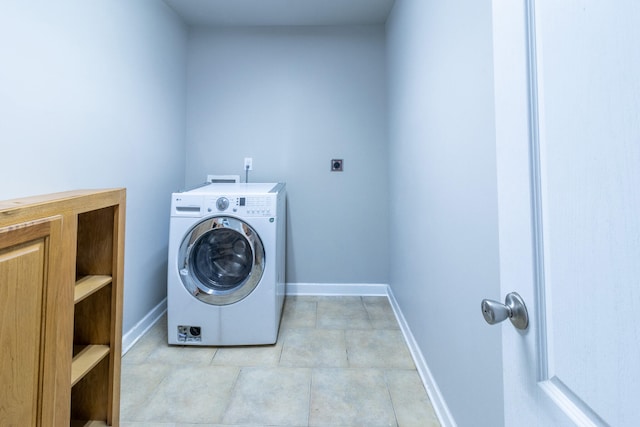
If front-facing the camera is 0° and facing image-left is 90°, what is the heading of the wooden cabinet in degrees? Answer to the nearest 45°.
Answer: approximately 315°

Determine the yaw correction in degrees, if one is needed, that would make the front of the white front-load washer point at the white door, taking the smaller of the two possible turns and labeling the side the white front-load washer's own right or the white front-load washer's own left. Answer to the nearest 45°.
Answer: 0° — it already faces it

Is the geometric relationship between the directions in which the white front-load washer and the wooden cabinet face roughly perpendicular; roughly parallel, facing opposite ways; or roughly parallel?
roughly perpendicular

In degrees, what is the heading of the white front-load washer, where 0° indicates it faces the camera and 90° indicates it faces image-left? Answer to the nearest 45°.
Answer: approximately 0°

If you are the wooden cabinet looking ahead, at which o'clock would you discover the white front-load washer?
The white front-load washer is roughly at 9 o'clock from the wooden cabinet.

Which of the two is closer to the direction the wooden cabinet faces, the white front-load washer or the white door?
the white door

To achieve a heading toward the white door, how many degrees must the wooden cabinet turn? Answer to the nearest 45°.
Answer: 0° — it already faces it
